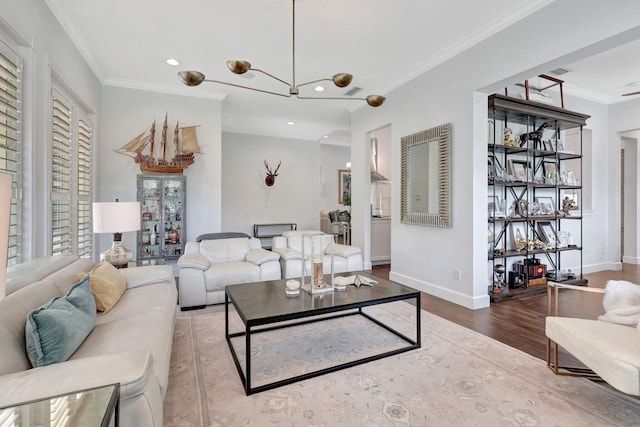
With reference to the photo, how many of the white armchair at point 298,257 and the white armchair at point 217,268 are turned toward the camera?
2

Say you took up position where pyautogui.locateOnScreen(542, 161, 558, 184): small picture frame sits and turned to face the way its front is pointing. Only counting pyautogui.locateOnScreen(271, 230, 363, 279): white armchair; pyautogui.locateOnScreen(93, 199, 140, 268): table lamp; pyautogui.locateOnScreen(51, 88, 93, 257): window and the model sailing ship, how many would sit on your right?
4

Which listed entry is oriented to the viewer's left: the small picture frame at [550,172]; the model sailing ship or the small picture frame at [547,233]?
the model sailing ship

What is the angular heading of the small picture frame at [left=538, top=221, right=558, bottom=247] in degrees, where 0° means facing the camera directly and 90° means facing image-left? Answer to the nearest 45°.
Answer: approximately 315°

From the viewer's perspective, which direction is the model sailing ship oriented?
to the viewer's left

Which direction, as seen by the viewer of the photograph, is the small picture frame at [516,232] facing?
facing the viewer and to the right of the viewer

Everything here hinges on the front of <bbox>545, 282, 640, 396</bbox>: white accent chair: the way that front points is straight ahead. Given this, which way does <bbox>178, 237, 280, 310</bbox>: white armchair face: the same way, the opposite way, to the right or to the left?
to the left

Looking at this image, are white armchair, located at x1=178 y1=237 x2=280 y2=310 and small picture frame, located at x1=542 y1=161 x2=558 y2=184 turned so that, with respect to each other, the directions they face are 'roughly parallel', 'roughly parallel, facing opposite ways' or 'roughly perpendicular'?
roughly parallel

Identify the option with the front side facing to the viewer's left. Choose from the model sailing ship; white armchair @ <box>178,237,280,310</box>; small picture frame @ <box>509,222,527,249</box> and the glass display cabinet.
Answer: the model sailing ship

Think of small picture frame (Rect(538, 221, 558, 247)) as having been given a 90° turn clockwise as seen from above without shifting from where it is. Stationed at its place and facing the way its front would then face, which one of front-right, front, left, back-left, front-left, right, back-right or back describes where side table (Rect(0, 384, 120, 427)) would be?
front-left

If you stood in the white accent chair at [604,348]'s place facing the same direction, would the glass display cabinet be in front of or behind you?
in front

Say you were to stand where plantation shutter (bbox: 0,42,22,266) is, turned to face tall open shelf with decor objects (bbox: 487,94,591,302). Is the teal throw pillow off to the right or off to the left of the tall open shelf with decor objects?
right

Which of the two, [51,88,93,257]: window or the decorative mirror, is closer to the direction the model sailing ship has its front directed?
the window

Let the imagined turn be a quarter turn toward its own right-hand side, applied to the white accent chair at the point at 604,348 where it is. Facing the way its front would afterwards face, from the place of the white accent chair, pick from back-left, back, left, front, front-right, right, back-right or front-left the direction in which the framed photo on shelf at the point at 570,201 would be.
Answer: front-right

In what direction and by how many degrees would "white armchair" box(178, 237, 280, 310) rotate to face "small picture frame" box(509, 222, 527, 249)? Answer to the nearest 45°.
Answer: approximately 90° to its left

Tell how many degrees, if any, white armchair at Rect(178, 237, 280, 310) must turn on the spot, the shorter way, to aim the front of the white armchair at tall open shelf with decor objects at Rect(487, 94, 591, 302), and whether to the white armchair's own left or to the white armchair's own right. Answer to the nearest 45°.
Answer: approximately 90° to the white armchair's own left

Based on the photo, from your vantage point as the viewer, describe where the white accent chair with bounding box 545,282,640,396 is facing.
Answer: facing the viewer and to the left of the viewer

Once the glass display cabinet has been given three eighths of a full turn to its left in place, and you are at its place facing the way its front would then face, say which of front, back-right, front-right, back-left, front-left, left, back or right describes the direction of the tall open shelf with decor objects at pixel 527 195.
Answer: right

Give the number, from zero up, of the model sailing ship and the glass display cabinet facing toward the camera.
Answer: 1

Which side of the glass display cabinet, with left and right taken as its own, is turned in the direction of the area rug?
front

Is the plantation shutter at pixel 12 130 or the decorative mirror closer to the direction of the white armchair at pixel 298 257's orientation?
the plantation shutter
